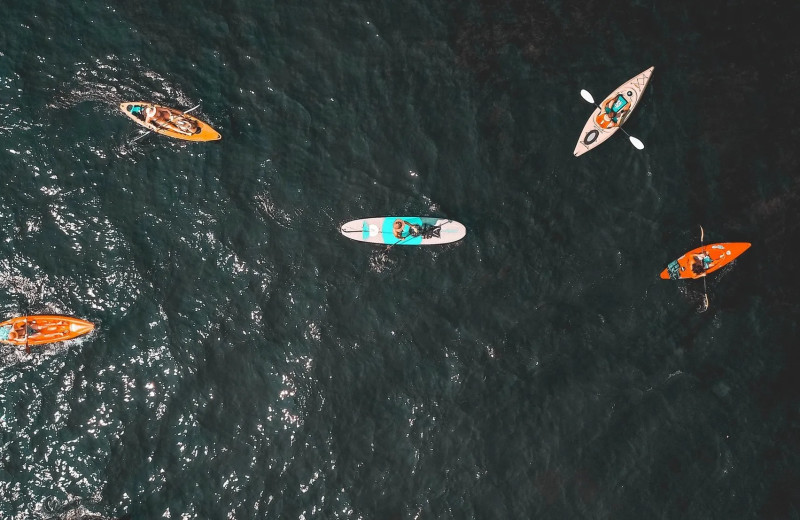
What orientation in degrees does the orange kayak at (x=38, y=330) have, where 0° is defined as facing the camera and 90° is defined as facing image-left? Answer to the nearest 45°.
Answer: approximately 270°

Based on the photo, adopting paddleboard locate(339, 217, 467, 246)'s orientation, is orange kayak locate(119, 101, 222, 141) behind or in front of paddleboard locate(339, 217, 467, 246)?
behind

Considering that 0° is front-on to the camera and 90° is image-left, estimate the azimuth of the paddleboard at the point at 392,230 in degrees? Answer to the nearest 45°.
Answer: approximately 270°

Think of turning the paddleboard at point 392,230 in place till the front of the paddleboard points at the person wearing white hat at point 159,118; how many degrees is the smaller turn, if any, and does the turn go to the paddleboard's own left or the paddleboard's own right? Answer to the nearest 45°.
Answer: approximately 180°

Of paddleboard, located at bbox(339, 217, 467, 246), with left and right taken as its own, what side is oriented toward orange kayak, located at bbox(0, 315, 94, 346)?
back

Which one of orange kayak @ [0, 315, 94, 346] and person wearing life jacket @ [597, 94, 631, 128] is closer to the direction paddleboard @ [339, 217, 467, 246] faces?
the person wearing life jacket

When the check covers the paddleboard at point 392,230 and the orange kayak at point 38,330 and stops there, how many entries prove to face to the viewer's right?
2
